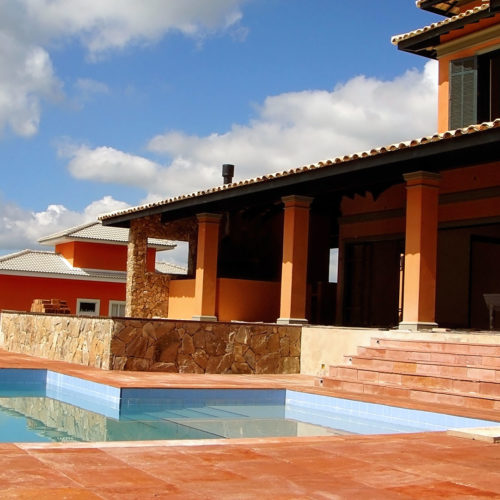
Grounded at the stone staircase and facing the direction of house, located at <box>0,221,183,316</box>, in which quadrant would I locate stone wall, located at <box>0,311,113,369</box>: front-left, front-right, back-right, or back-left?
front-left

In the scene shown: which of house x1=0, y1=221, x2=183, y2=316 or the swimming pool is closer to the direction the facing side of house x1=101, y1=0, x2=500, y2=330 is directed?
the swimming pool

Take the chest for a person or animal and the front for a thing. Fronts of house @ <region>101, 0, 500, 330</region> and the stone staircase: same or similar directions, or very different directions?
same or similar directions

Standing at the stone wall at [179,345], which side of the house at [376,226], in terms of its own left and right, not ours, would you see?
front

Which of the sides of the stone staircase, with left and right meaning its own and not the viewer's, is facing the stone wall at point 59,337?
right

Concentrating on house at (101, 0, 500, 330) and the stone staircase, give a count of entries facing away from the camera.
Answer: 0

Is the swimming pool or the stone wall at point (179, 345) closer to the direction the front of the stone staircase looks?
the swimming pool

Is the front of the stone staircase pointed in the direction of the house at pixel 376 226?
no

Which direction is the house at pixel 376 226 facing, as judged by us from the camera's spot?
facing the viewer and to the left of the viewer

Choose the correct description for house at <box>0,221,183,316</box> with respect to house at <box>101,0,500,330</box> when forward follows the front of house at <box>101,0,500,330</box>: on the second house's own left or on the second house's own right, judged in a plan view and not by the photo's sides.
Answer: on the second house's own right
